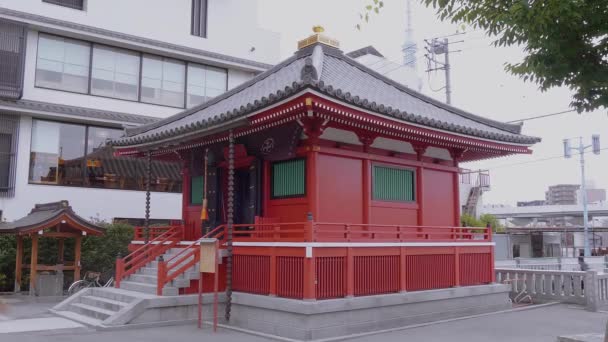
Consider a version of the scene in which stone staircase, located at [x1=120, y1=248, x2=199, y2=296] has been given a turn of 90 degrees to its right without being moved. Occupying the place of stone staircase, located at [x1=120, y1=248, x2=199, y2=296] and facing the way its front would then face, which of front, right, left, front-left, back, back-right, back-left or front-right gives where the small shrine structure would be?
front

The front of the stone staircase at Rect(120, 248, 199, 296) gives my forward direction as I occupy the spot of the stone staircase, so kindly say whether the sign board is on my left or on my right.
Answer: on my left

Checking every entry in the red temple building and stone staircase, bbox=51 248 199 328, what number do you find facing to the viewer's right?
0

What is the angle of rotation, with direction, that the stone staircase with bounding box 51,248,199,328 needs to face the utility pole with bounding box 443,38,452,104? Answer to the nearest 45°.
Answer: approximately 180°

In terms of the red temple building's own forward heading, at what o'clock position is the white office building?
The white office building is roughly at 3 o'clock from the red temple building.

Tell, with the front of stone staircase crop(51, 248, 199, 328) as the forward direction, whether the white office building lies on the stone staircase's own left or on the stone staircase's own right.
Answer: on the stone staircase's own right

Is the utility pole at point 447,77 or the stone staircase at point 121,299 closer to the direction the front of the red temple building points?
the stone staircase

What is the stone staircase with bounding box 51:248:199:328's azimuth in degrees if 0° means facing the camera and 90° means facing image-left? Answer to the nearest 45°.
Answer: approximately 45°

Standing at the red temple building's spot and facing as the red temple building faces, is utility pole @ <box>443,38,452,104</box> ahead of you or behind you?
behind

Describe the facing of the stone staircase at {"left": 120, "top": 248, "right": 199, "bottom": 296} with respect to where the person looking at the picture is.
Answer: facing the viewer and to the left of the viewer
